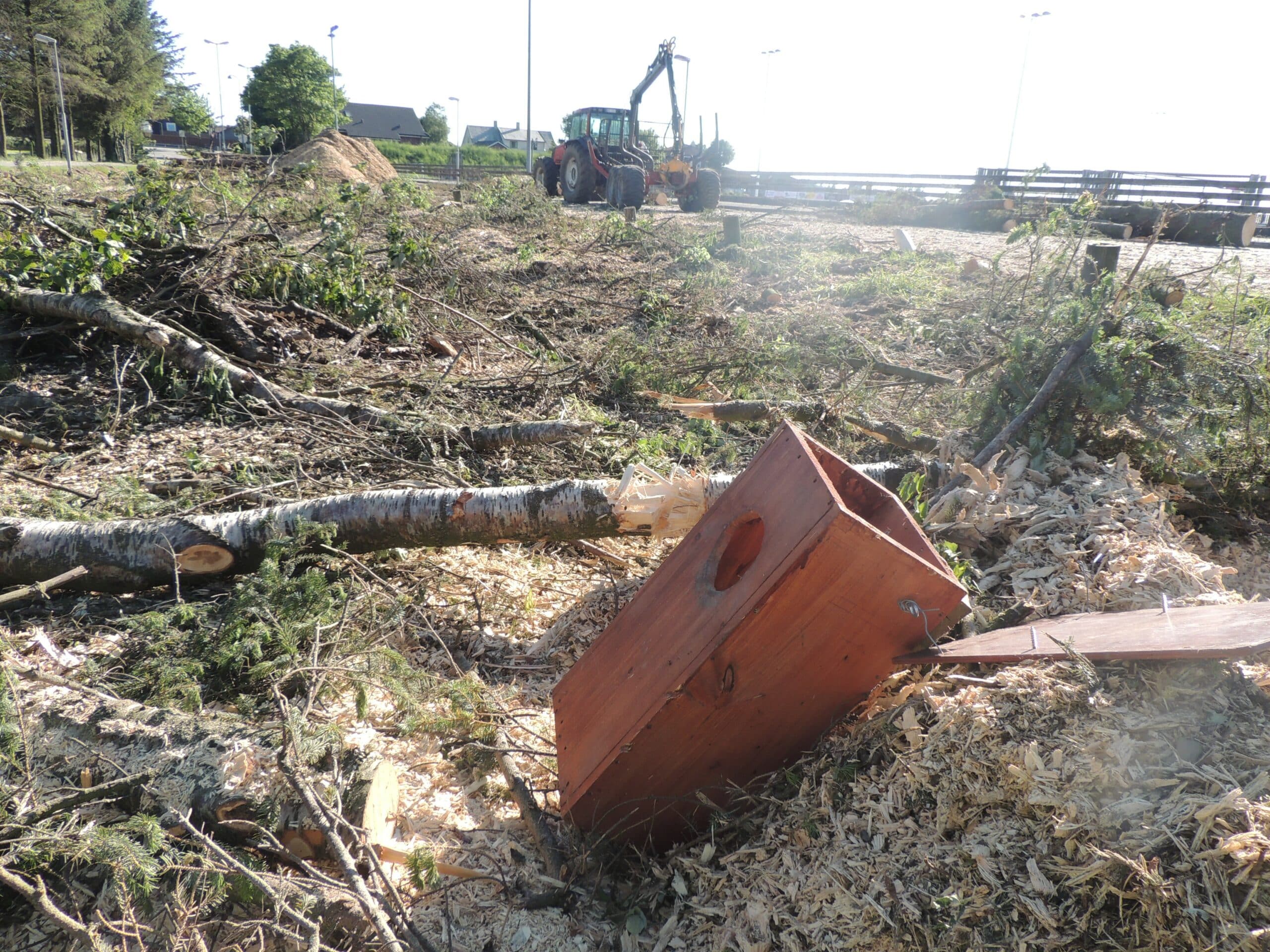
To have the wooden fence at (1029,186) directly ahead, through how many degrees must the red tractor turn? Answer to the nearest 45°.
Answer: approximately 135° to its right

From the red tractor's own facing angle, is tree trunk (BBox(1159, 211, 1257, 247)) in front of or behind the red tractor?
behind

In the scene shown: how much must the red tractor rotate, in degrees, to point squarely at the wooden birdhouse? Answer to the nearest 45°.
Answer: approximately 135° to its left

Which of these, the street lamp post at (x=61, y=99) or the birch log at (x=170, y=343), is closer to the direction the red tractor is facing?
the street lamp post

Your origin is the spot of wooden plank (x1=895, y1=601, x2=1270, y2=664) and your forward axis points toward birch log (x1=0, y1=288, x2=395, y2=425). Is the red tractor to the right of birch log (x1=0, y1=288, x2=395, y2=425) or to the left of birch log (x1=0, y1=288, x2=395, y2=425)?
right

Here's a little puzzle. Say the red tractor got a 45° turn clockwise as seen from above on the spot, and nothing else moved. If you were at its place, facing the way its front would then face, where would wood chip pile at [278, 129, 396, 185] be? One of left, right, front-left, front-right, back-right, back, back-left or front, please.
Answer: left
